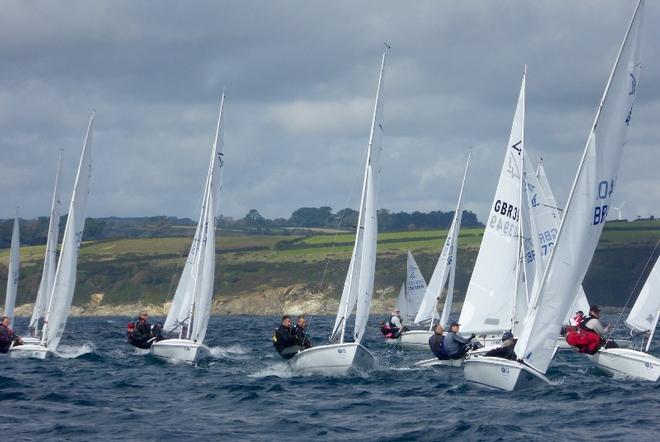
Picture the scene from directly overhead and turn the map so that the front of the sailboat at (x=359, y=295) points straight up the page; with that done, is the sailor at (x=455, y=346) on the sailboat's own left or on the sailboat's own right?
on the sailboat's own left

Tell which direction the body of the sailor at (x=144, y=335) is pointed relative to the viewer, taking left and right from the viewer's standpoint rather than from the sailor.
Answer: facing the viewer and to the right of the viewer
